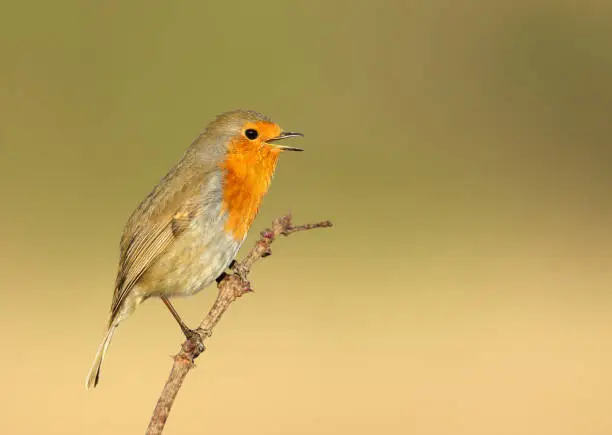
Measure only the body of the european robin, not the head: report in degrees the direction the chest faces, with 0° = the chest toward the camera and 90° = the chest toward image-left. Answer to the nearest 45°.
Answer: approximately 270°
